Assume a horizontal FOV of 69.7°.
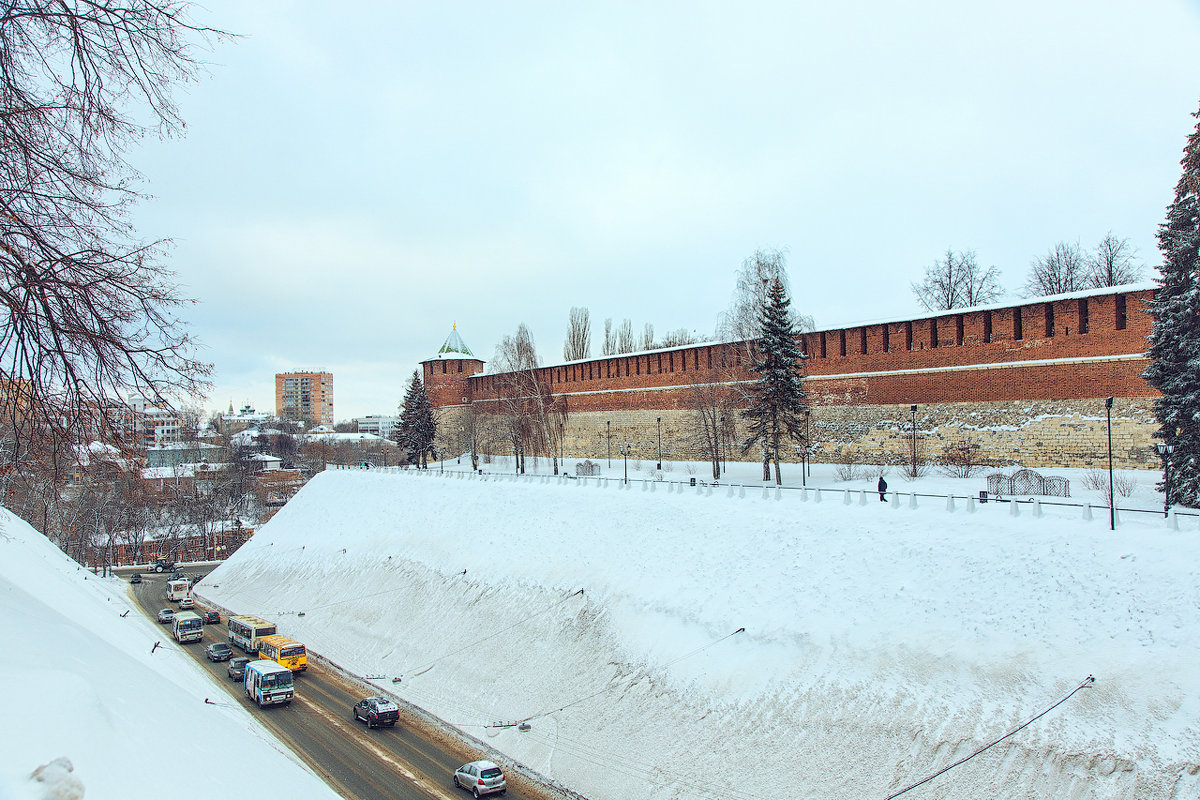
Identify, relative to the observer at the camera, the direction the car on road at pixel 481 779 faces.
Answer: facing away from the viewer and to the left of the viewer

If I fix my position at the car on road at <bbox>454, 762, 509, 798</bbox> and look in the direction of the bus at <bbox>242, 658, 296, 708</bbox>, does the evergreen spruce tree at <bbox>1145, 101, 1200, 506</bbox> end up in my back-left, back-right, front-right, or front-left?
back-right

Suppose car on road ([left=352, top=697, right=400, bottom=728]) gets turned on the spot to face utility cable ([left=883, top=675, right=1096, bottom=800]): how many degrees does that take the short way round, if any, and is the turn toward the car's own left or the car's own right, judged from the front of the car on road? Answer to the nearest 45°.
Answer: approximately 180°

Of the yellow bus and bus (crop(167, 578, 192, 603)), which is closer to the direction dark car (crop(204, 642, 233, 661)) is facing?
the yellow bus

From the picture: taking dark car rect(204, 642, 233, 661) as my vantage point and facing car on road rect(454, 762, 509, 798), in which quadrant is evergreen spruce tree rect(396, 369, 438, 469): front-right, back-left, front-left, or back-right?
back-left

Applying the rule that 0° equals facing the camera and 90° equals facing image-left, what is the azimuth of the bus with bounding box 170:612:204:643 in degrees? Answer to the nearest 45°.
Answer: approximately 315°

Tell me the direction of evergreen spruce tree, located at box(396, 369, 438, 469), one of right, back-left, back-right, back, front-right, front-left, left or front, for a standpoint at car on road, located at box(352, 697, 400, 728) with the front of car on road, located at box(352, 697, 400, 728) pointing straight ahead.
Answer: front-right

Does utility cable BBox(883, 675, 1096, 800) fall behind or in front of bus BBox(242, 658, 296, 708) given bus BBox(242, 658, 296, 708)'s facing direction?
in front

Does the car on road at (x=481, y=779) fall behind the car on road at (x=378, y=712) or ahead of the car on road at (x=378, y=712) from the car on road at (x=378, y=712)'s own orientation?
behind
